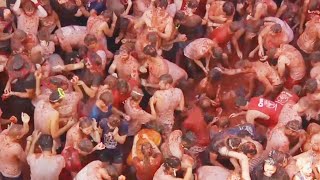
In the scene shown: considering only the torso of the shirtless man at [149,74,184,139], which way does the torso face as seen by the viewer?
away from the camera

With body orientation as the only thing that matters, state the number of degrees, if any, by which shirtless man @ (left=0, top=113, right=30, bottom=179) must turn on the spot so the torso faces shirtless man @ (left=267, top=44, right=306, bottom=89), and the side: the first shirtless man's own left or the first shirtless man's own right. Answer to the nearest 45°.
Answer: approximately 45° to the first shirtless man's own right

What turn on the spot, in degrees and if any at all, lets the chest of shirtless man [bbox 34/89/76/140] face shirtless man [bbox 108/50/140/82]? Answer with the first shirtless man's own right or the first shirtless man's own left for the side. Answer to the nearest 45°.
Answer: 0° — they already face them

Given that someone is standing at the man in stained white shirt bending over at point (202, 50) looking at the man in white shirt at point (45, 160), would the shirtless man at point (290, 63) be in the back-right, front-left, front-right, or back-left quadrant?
back-left

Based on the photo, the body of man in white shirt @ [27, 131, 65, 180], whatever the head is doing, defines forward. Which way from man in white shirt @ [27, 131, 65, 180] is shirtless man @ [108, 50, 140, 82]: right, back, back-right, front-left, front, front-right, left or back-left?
front-right

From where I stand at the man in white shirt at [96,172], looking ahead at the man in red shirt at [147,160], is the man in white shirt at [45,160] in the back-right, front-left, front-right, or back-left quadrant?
back-left
